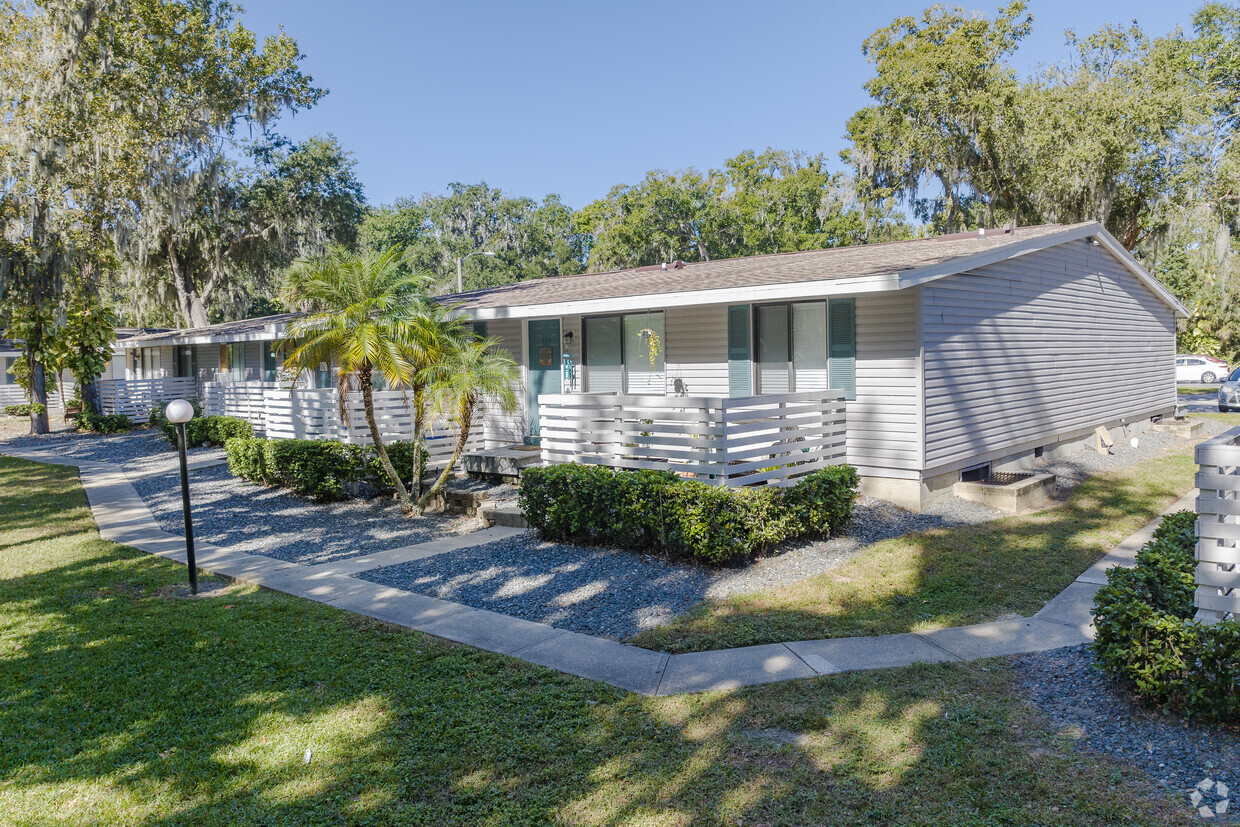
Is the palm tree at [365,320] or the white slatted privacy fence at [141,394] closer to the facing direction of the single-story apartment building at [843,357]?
the palm tree

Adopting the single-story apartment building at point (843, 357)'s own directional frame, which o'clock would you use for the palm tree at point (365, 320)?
The palm tree is roughly at 1 o'clock from the single-story apartment building.

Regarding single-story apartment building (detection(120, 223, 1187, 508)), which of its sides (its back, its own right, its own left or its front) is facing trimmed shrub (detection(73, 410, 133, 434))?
right

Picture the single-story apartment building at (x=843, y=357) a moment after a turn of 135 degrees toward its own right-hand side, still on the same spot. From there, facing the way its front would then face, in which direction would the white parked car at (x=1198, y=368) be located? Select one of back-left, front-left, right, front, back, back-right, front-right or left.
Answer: front-right

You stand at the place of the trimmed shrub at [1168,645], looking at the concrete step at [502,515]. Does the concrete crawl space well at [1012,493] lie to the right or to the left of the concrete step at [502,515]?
right

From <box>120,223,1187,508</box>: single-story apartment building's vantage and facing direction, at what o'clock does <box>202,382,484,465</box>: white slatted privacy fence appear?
The white slatted privacy fence is roughly at 2 o'clock from the single-story apartment building.

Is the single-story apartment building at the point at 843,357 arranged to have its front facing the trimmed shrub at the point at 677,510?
yes

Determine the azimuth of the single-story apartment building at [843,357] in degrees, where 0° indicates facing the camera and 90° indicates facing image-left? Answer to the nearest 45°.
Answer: approximately 45°

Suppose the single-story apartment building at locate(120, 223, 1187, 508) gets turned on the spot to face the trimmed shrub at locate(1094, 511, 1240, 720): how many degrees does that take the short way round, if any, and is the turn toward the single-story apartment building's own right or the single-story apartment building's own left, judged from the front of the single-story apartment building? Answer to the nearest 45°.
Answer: approximately 45° to the single-story apartment building's own left

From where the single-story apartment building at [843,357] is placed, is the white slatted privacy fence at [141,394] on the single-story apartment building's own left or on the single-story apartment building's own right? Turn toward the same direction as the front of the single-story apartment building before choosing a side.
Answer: on the single-story apartment building's own right
